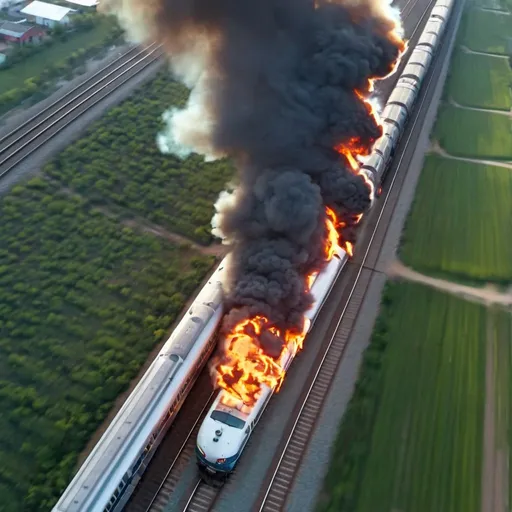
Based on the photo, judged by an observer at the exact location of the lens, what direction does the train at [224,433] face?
facing the viewer and to the left of the viewer

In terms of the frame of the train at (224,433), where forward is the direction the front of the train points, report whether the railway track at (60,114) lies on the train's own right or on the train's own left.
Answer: on the train's own right
